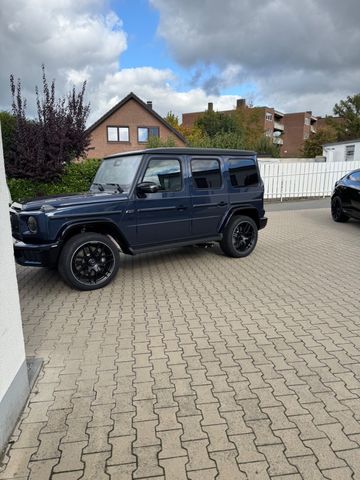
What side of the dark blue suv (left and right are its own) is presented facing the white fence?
back

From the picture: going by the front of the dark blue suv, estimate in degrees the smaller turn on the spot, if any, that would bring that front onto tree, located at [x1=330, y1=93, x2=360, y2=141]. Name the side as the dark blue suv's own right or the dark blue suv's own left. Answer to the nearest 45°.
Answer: approximately 180°

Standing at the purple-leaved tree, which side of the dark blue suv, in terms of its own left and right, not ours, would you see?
right

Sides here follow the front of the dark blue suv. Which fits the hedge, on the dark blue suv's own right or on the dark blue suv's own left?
on the dark blue suv's own right

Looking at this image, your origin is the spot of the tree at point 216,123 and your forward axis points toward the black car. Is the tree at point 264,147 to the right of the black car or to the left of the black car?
left

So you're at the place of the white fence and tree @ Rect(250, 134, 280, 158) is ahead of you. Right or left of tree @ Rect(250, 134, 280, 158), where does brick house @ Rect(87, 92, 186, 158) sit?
left

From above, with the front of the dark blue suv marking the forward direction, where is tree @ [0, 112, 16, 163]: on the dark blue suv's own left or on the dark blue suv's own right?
on the dark blue suv's own right

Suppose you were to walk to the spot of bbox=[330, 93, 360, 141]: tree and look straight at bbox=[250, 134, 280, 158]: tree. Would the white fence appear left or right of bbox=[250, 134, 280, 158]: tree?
left

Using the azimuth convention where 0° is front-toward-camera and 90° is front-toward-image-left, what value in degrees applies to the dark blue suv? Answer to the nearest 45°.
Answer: approximately 45°

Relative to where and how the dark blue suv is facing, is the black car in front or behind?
behind

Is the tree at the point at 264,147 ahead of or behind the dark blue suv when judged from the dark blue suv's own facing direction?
behind

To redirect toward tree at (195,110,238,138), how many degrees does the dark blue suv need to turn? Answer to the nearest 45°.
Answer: approximately 135° to its right

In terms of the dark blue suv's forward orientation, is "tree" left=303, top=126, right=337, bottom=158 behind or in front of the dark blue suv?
behind
